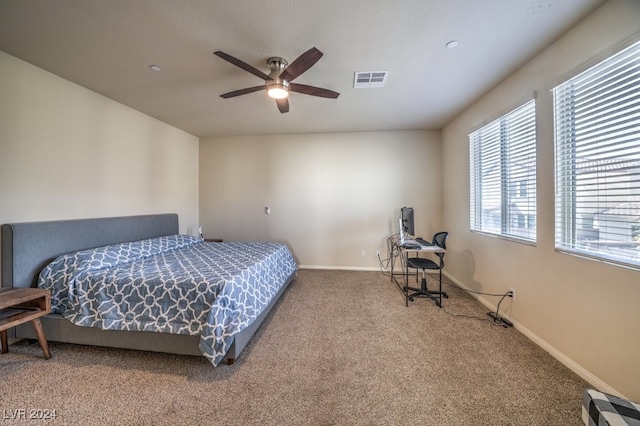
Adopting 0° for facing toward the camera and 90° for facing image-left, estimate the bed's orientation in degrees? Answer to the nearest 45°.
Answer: approximately 315°

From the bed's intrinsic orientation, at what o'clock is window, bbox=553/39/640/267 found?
The window is roughly at 12 o'clock from the bed.
